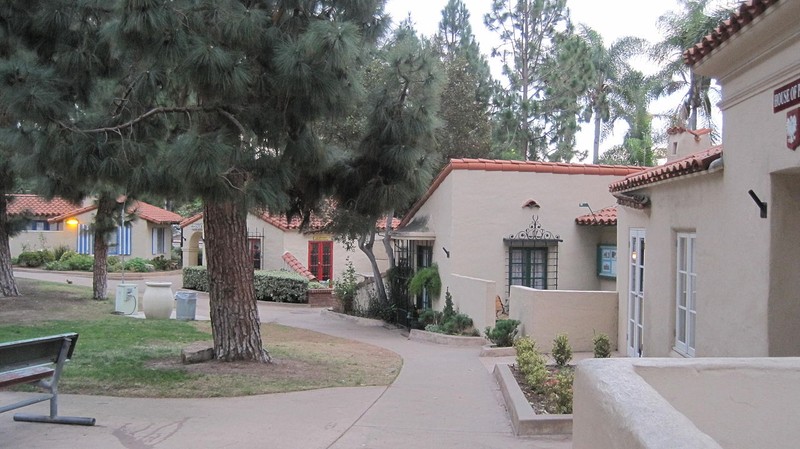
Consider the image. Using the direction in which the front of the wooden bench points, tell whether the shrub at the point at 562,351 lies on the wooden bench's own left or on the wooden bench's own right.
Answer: on the wooden bench's own right

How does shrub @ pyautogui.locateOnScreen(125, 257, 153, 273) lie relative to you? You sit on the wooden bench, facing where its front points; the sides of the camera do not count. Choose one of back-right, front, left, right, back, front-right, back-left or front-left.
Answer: front-right

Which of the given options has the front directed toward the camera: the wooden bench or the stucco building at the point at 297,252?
the stucco building

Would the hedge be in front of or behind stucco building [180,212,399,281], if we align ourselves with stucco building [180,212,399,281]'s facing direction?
in front

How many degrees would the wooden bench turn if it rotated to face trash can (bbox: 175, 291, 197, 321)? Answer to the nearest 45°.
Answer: approximately 45° to its right

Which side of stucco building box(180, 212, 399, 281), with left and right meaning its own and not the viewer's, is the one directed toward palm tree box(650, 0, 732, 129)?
left

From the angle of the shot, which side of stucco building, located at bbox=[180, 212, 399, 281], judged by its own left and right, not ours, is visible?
front

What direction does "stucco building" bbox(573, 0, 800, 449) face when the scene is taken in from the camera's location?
facing the viewer and to the left of the viewer

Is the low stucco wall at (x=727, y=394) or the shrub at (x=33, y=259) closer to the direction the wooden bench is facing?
the shrub

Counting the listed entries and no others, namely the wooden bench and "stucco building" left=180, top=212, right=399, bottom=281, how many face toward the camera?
1

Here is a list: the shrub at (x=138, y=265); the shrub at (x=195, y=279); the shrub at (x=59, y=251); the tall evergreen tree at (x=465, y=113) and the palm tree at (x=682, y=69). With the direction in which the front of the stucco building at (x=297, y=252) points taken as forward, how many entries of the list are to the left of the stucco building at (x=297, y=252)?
2

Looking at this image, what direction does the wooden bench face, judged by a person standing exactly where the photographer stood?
facing away from the viewer and to the left of the viewer

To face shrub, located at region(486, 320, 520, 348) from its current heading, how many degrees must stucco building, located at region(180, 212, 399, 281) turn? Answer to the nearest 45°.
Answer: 0° — it already faces it

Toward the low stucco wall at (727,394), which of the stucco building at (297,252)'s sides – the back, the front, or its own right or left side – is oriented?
front

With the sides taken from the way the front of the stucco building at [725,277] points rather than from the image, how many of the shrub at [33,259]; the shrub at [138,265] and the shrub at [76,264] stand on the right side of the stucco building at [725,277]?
3
